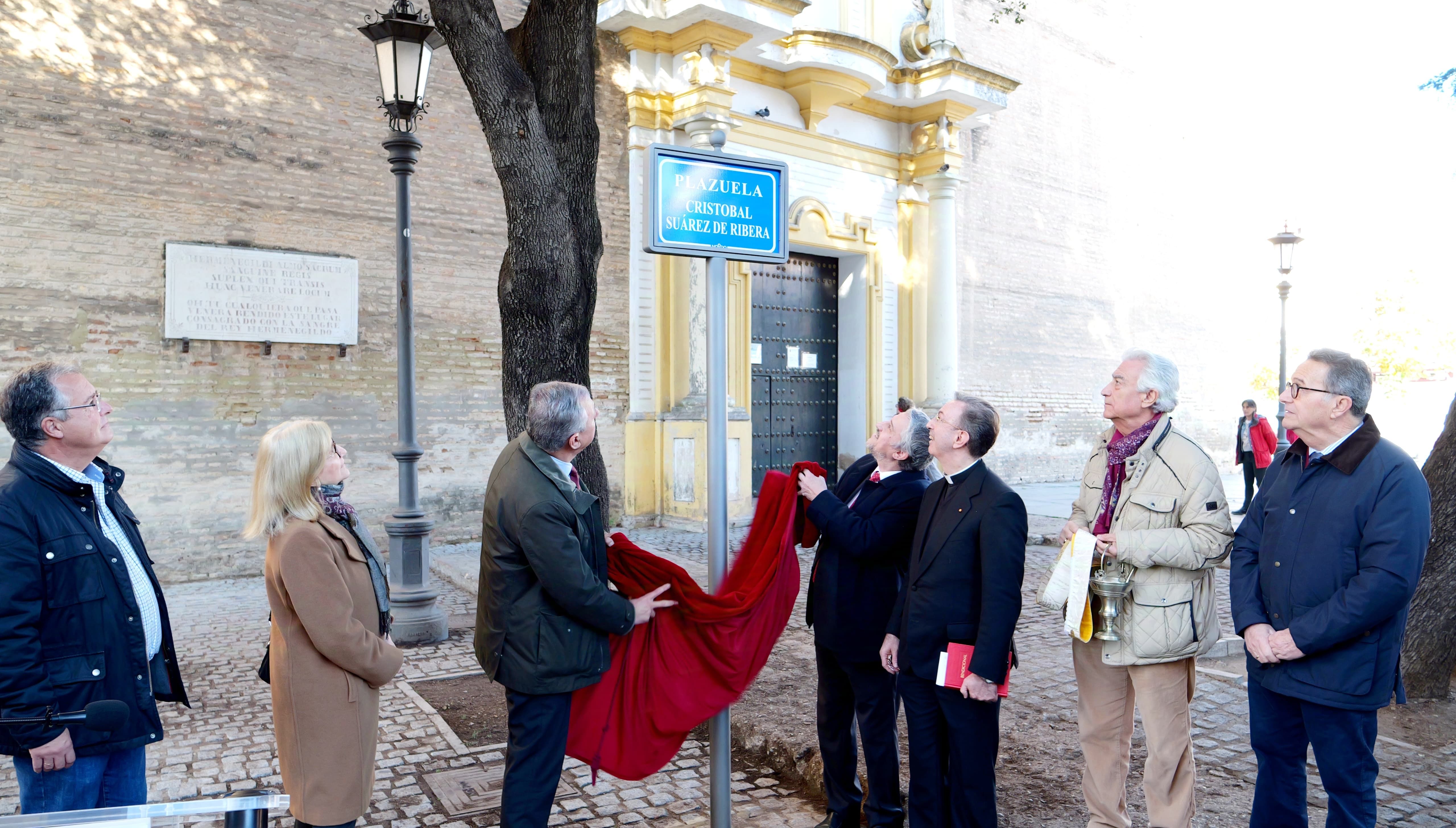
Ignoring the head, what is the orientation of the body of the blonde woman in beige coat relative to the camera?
to the viewer's right

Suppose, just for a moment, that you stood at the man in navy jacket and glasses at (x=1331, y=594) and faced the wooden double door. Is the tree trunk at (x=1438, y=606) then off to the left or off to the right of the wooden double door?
right

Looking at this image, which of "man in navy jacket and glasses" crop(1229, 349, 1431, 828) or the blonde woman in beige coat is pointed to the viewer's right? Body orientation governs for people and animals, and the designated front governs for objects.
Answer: the blonde woman in beige coat

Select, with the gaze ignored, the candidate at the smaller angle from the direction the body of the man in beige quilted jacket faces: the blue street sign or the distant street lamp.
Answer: the blue street sign

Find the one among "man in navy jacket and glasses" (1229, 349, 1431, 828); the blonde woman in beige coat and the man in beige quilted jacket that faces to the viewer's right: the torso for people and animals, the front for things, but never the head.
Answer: the blonde woman in beige coat

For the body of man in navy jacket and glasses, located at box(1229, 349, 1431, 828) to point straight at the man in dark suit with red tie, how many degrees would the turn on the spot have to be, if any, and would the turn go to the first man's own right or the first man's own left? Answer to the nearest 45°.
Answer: approximately 45° to the first man's own right

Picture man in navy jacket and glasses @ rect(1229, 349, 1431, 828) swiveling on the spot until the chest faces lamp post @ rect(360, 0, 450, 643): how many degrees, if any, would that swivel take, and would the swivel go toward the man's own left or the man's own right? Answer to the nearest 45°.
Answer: approximately 45° to the man's own right

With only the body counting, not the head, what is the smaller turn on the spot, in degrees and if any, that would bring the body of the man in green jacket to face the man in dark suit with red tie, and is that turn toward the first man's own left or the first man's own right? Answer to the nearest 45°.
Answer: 0° — they already face them

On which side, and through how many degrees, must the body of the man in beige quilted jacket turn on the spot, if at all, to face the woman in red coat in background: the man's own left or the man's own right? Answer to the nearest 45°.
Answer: approximately 135° to the man's own right

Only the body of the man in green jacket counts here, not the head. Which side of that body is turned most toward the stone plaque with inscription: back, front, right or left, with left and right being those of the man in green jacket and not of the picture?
left

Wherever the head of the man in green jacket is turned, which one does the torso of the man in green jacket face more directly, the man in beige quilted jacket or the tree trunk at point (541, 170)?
the man in beige quilted jacket

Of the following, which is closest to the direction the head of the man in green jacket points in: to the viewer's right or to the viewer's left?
to the viewer's right

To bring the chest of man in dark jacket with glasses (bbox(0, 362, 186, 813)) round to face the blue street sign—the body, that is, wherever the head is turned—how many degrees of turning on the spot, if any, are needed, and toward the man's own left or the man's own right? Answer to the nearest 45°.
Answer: approximately 45° to the man's own left

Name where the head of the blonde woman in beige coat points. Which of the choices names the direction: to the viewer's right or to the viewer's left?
to the viewer's right

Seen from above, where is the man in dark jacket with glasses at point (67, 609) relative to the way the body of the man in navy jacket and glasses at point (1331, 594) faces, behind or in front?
in front

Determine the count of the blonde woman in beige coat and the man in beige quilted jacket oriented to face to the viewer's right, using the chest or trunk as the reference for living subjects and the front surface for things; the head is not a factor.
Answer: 1

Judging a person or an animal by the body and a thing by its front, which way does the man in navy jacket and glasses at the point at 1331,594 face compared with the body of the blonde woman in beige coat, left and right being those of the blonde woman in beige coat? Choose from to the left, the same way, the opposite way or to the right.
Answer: the opposite way

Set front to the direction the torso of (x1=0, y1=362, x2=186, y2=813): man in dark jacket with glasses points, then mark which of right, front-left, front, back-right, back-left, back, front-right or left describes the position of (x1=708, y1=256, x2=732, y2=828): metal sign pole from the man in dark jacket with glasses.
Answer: front-left

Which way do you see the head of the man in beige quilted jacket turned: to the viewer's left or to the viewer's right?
to the viewer's left

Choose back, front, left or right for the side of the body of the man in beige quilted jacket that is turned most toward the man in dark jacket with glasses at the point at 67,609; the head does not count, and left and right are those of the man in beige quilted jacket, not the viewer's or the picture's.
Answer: front
